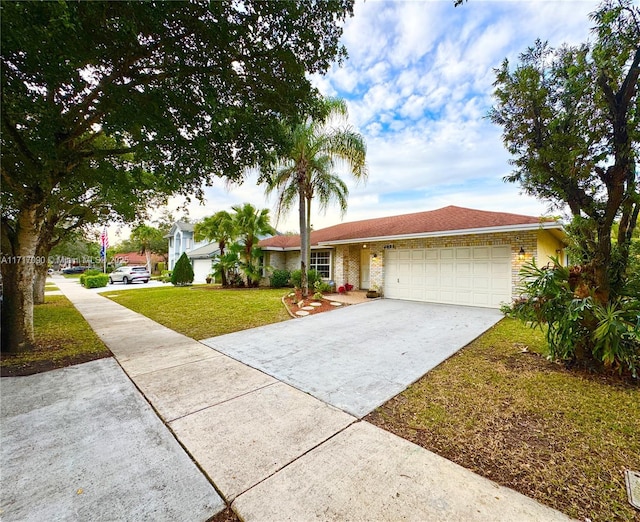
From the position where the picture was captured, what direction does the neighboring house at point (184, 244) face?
facing the viewer and to the left of the viewer

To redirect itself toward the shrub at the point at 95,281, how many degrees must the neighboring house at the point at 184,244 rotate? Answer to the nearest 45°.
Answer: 0° — it already faces it

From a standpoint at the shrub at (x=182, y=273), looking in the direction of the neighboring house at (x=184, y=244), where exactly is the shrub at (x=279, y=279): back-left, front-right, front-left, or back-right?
back-right

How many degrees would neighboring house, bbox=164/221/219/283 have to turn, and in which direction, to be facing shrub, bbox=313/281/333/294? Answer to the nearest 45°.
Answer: approximately 45° to its left

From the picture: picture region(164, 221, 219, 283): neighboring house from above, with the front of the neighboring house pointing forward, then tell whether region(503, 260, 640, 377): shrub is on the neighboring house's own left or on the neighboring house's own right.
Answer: on the neighboring house's own left

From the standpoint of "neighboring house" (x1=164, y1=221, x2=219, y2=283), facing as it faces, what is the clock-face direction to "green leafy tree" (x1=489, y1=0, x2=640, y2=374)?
The green leafy tree is roughly at 10 o'clock from the neighboring house.

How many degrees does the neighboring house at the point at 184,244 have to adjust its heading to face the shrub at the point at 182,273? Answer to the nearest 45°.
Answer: approximately 45° to its left

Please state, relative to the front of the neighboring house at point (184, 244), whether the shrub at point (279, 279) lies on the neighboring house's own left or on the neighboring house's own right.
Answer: on the neighboring house's own left

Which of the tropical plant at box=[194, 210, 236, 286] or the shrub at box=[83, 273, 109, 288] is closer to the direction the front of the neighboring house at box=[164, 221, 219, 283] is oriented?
the shrub

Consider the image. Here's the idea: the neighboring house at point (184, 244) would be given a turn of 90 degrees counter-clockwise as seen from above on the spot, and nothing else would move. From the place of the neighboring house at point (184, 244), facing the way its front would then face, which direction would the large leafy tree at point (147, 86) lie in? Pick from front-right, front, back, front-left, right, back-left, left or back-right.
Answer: front-right

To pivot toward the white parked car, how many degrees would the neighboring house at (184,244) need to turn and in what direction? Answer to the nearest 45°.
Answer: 0° — it already faces it
